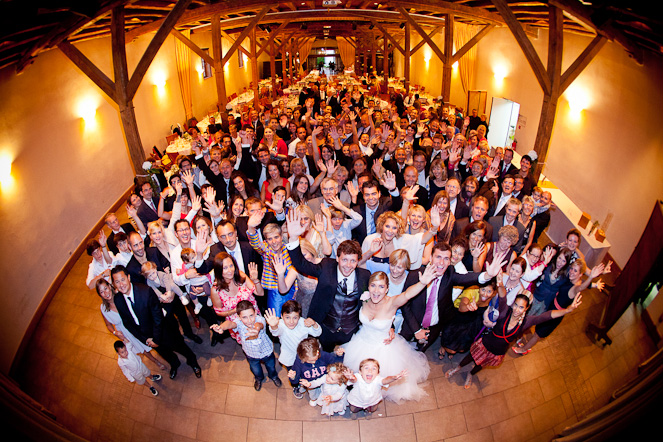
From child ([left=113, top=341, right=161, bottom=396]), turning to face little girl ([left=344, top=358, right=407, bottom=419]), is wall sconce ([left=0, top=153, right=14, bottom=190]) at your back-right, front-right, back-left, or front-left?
back-left

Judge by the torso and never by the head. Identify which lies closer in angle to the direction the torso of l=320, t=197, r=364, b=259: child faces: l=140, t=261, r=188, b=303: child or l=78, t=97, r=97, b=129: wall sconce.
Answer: the child

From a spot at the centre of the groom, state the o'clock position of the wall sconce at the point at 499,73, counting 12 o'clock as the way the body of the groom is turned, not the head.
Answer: The wall sconce is roughly at 7 o'clock from the groom.

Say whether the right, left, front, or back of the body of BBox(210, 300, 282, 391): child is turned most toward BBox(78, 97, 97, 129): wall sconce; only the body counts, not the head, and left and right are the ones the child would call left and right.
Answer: back

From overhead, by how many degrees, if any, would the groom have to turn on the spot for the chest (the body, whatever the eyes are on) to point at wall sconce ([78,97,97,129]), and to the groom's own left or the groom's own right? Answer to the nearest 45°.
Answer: approximately 135° to the groom's own right

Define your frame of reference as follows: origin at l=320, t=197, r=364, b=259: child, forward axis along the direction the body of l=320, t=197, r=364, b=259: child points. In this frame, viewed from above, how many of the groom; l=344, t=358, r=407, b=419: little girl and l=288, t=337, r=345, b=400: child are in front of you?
3

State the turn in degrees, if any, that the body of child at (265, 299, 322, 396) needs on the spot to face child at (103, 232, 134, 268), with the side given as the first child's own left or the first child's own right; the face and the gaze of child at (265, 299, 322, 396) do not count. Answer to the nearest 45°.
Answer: approximately 135° to the first child's own right

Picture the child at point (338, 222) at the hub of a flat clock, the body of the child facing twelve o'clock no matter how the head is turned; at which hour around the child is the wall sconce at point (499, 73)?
The wall sconce is roughly at 7 o'clock from the child.

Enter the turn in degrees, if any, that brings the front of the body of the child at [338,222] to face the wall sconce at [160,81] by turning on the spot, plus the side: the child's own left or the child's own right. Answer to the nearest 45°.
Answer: approximately 135° to the child's own right

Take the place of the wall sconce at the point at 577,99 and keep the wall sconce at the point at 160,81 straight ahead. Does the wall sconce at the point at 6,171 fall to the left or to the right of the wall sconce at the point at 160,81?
left

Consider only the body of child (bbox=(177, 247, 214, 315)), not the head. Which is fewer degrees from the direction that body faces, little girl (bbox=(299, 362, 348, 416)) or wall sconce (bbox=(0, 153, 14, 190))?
the little girl
